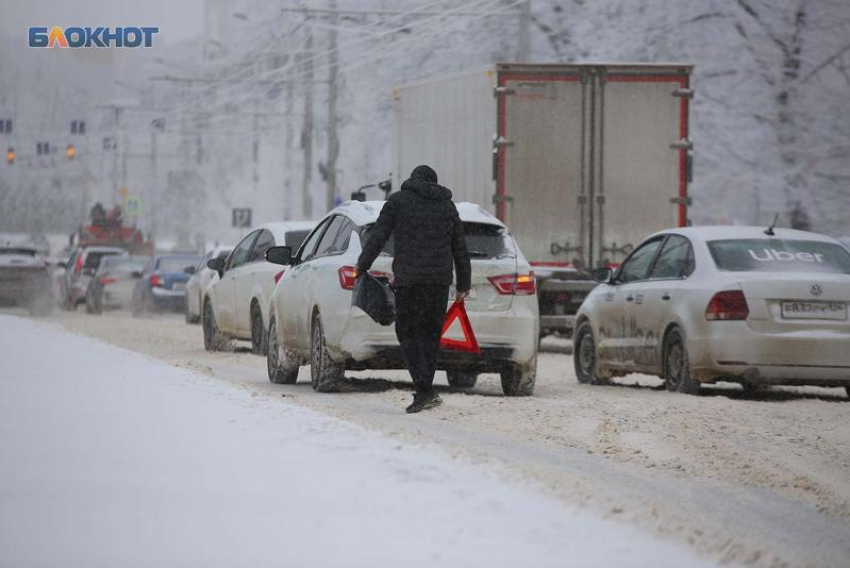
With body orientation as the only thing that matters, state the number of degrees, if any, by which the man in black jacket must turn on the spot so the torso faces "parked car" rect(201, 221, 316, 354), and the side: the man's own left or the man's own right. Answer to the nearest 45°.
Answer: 0° — they already face it

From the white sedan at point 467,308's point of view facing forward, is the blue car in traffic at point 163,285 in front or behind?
in front

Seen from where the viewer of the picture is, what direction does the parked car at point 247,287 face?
facing away from the viewer and to the left of the viewer

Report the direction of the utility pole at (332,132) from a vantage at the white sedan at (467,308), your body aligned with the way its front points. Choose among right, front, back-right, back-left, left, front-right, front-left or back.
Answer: front-right

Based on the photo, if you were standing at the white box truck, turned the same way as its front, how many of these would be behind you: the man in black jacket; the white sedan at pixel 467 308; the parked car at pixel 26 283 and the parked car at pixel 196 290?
2

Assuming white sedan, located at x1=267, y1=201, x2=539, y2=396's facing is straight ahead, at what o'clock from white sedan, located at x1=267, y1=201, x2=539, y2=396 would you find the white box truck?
The white box truck is roughly at 2 o'clock from the white sedan.

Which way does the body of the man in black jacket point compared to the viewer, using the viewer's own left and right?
facing away from the viewer

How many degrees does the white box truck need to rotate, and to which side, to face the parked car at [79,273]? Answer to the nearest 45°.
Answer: approximately 45° to its left

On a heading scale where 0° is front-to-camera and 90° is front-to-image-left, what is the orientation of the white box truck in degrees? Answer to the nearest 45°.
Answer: approximately 180°

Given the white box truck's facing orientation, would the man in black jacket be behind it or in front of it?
behind

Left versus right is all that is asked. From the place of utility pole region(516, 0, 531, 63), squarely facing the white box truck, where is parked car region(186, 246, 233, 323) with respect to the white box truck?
right

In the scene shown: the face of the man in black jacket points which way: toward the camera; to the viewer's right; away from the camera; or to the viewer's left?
away from the camera
